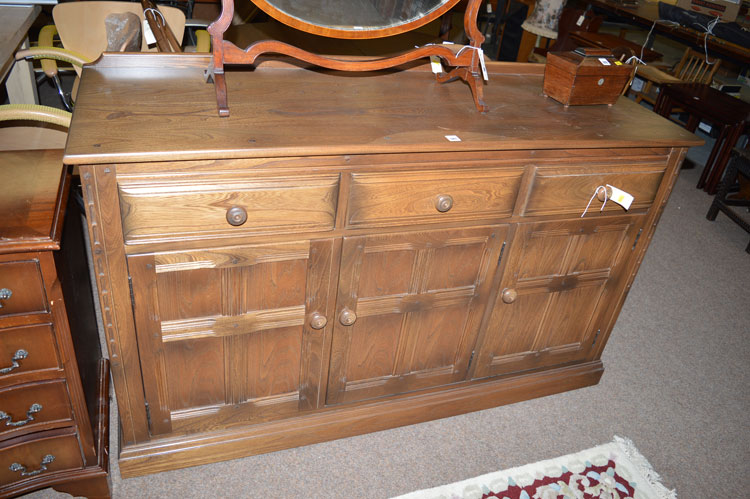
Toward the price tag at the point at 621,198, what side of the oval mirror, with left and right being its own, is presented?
left

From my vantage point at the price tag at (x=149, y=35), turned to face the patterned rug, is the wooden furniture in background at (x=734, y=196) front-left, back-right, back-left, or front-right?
front-left

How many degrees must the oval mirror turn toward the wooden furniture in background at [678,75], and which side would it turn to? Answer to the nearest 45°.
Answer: approximately 135° to its left

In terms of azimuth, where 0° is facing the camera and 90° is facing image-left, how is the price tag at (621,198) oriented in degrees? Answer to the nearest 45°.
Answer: approximately 0°

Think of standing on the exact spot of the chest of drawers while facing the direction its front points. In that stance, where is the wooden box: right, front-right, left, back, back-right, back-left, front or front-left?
left

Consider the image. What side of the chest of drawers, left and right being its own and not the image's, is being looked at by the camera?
front

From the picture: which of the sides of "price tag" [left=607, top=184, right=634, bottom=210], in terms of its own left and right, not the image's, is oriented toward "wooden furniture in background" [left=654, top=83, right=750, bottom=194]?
back

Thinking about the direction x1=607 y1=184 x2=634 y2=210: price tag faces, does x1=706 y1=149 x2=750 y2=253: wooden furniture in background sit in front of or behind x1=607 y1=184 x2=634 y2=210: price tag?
behind

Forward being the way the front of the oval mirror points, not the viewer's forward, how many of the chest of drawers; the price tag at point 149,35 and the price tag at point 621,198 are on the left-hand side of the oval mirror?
1
